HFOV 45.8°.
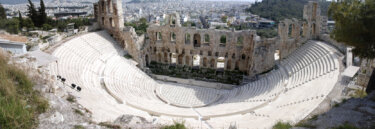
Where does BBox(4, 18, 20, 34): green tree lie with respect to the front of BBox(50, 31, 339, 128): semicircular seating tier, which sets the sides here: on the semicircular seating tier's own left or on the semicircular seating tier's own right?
on the semicircular seating tier's own left

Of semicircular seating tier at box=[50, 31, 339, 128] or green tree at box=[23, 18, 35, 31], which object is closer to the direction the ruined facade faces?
the semicircular seating tier

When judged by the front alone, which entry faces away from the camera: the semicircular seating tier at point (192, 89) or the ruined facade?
the semicircular seating tier

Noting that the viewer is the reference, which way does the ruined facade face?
facing the viewer

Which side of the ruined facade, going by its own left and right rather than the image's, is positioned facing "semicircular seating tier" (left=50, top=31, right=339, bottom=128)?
front

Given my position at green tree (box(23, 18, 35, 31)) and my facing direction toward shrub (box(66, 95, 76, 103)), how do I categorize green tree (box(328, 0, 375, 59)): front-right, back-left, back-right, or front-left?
front-left

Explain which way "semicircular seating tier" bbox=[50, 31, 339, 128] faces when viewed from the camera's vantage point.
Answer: facing away from the viewer

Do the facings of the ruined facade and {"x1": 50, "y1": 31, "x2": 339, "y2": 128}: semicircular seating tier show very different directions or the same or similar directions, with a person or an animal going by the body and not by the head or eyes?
very different directions

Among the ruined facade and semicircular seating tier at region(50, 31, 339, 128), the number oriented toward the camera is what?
1

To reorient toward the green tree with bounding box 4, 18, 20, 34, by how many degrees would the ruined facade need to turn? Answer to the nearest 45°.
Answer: approximately 90° to its right

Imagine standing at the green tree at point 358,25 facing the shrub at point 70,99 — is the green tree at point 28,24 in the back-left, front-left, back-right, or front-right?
front-right
